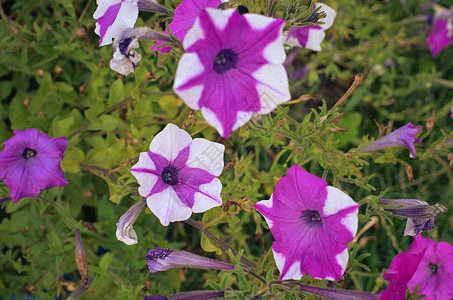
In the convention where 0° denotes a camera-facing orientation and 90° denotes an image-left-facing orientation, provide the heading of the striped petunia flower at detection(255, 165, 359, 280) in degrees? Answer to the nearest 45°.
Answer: approximately 0°

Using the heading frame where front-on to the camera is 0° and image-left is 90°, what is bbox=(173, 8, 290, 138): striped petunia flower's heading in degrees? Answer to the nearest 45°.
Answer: approximately 0°
